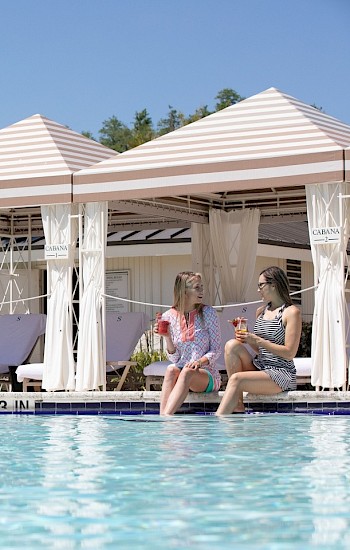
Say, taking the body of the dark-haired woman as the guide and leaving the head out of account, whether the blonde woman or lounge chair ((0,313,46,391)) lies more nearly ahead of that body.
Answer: the blonde woman

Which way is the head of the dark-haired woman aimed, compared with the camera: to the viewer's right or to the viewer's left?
to the viewer's left

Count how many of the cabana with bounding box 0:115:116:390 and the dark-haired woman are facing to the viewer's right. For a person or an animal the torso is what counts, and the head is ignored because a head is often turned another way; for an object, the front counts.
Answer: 0

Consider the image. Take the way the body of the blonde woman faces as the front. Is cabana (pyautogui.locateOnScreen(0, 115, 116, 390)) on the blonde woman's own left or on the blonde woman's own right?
on the blonde woman's own right

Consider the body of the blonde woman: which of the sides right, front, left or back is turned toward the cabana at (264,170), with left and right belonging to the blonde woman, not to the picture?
back

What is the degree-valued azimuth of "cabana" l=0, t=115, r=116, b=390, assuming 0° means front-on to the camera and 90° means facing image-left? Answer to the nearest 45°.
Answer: approximately 0°

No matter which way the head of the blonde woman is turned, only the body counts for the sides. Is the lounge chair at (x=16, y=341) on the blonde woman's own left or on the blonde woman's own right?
on the blonde woman's own right

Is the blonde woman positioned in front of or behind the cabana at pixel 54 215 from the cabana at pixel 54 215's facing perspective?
in front

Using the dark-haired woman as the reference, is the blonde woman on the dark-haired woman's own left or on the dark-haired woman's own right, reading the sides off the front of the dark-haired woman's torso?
on the dark-haired woman's own right

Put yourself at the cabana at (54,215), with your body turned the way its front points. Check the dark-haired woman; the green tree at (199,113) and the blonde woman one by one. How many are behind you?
1
